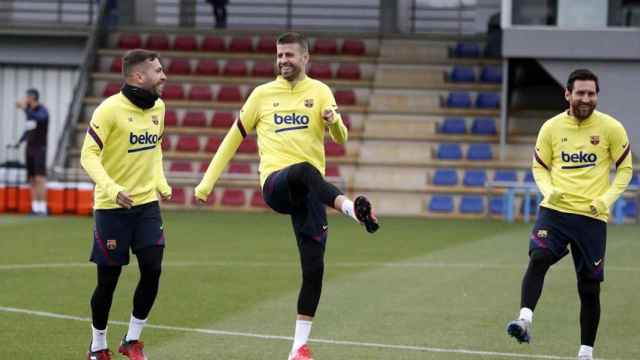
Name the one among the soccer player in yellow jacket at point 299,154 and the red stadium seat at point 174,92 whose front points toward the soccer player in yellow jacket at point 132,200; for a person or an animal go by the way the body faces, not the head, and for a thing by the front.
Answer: the red stadium seat

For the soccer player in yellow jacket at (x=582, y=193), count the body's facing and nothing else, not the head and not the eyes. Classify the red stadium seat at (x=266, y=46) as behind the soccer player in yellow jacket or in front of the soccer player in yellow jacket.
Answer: behind

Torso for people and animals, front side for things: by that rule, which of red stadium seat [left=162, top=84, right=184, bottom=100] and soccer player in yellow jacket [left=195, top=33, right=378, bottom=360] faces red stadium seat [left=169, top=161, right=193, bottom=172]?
red stadium seat [left=162, top=84, right=184, bottom=100]

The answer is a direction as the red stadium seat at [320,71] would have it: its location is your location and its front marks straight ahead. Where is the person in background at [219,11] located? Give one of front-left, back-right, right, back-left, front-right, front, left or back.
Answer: back-right

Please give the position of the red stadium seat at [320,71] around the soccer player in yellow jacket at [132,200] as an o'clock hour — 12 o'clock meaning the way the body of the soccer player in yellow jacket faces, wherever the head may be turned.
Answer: The red stadium seat is roughly at 8 o'clock from the soccer player in yellow jacket.

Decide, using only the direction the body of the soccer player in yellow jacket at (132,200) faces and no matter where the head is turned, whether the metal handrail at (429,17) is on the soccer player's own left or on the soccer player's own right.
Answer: on the soccer player's own left

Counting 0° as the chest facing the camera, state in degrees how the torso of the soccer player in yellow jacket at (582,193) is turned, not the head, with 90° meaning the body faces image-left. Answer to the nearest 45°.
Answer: approximately 0°
